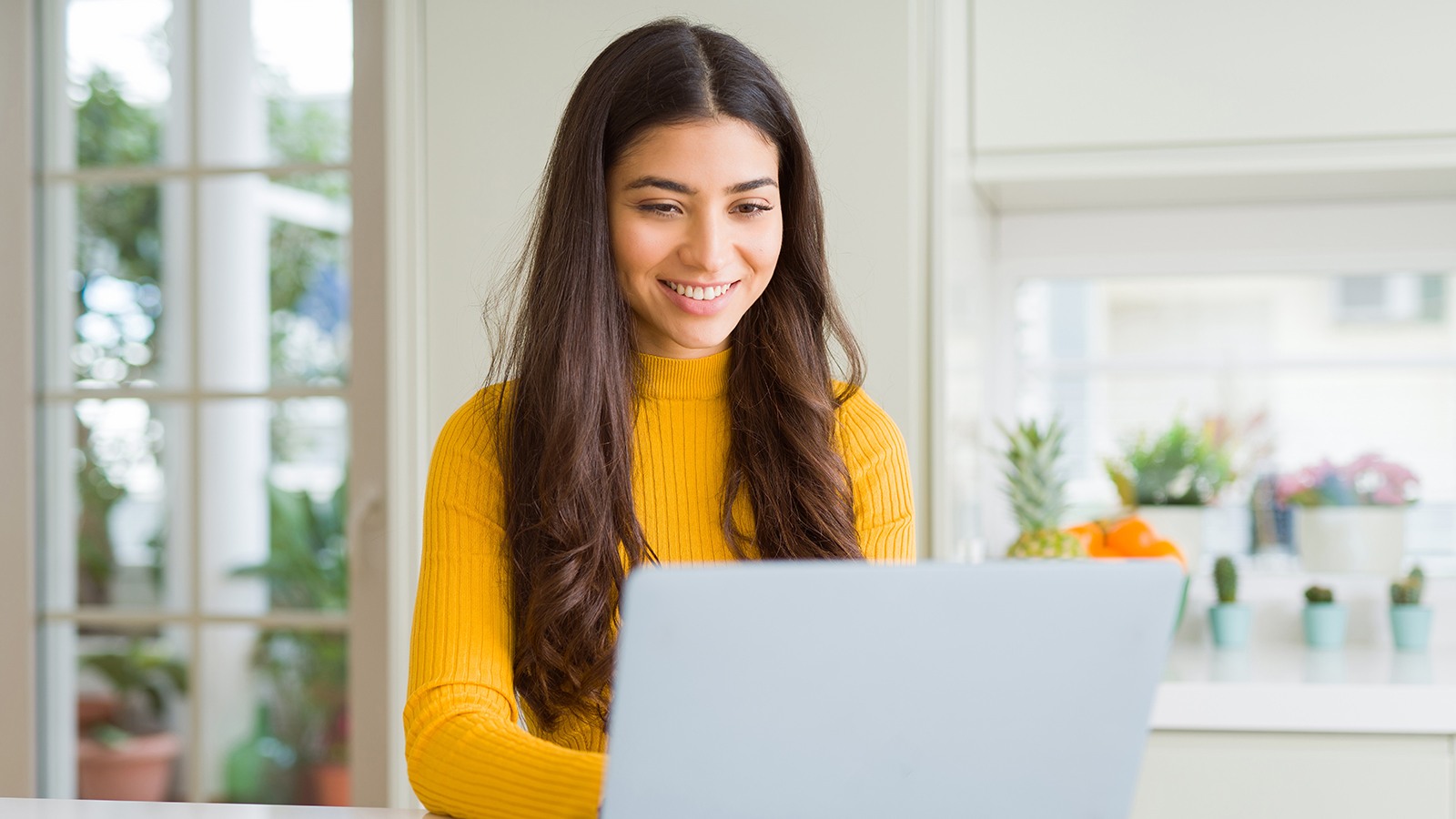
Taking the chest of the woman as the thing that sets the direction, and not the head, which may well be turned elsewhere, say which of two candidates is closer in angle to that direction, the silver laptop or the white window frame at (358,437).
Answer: the silver laptop

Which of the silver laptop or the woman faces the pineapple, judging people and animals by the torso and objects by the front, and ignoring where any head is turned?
the silver laptop

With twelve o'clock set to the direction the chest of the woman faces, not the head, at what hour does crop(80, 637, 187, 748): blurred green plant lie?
The blurred green plant is roughly at 5 o'clock from the woman.

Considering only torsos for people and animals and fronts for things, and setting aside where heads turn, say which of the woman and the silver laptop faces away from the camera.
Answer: the silver laptop

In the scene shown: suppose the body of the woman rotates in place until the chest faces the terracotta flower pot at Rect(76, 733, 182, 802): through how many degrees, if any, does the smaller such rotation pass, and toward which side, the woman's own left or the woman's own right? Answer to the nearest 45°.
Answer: approximately 135° to the woman's own right

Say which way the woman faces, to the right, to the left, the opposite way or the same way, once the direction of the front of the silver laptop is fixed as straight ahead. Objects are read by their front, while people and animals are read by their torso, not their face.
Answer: the opposite way

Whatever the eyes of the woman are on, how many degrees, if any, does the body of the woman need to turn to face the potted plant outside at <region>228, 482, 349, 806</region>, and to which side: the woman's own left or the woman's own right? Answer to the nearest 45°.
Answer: approximately 135° to the woman's own right

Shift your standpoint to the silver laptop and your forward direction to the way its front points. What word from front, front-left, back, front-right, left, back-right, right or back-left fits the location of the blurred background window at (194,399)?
front-left

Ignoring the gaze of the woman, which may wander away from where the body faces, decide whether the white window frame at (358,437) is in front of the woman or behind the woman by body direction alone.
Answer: behind

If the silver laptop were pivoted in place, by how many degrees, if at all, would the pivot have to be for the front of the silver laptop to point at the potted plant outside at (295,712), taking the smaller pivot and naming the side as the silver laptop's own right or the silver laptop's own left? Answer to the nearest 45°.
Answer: approximately 45° to the silver laptop's own left

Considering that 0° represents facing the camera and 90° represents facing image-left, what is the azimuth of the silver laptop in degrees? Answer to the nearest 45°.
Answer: approximately 180°

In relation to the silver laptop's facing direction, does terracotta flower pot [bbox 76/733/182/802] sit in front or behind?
in front

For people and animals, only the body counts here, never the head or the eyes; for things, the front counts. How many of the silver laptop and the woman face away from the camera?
1

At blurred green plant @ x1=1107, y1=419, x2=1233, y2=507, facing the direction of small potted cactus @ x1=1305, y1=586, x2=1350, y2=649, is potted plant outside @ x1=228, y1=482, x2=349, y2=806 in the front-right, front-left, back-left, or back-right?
back-right

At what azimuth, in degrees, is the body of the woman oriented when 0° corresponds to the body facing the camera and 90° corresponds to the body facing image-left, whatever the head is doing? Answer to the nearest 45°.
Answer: approximately 0°
